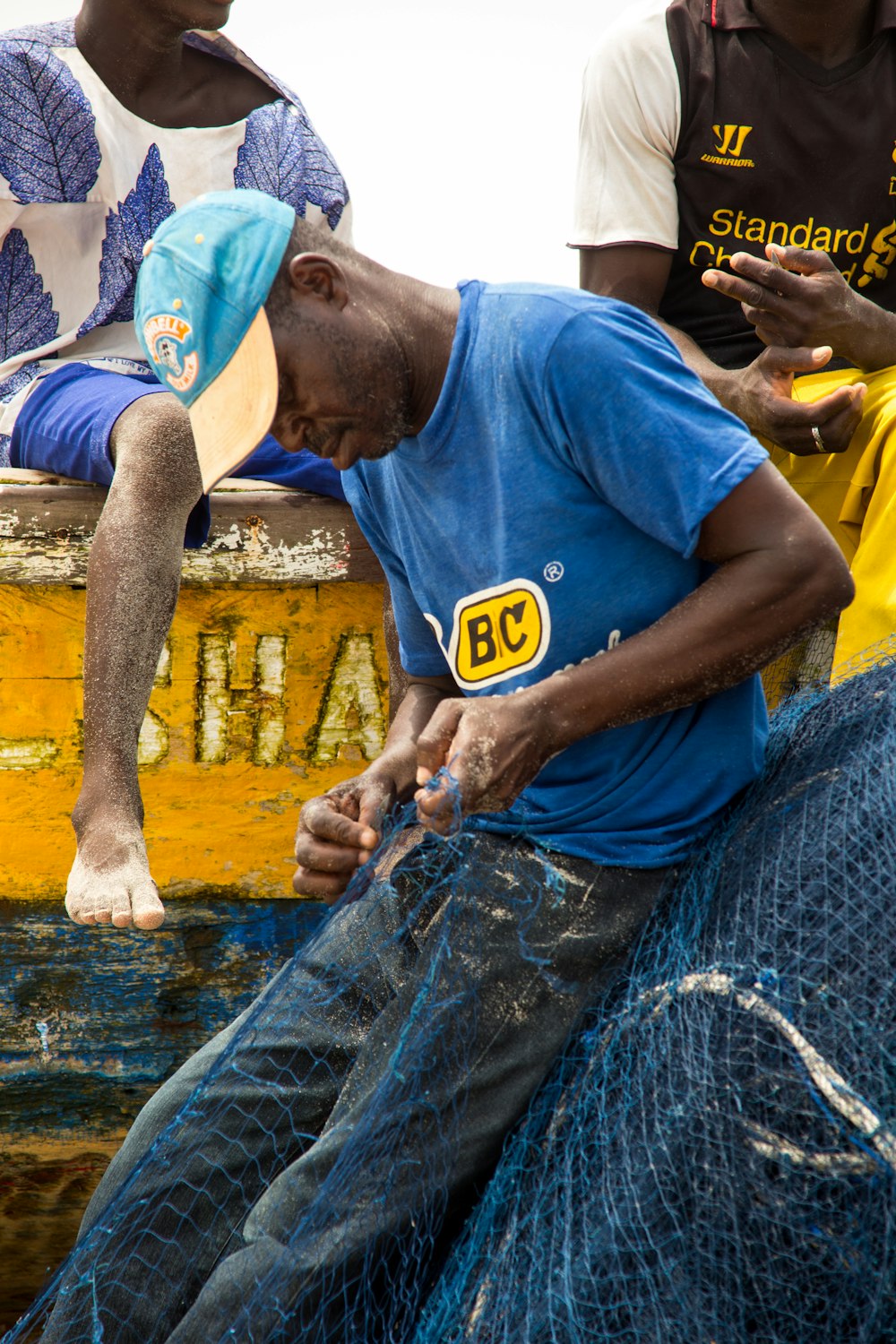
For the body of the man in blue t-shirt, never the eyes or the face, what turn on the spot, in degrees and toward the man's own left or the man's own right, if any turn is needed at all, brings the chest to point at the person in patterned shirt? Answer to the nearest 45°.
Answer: approximately 90° to the man's own right

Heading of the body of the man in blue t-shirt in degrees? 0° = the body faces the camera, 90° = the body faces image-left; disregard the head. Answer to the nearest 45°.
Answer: approximately 45°
